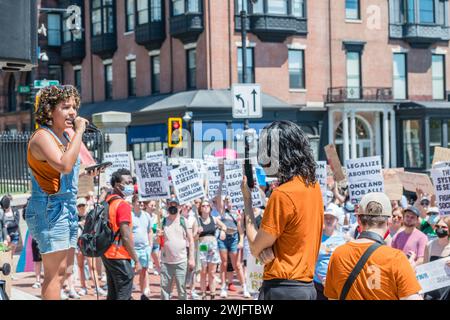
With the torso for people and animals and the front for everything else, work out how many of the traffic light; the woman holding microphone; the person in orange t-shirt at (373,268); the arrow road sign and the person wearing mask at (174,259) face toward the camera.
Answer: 3

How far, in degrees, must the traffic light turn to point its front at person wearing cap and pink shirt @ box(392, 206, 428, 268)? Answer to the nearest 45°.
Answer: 0° — it already faces them

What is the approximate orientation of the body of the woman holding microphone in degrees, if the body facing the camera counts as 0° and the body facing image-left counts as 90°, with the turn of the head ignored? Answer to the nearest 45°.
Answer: approximately 270°

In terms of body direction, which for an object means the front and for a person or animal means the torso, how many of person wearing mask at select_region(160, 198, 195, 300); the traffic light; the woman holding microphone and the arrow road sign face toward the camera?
3

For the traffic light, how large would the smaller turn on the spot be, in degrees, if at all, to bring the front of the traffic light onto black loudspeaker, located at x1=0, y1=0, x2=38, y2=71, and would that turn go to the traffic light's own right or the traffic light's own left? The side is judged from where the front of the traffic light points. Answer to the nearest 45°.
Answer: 0° — it already faces it

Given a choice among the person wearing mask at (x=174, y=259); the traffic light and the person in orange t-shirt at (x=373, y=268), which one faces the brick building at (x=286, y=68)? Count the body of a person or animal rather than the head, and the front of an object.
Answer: the person in orange t-shirt

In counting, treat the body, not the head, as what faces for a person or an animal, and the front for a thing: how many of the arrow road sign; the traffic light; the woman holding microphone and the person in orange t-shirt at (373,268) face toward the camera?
2

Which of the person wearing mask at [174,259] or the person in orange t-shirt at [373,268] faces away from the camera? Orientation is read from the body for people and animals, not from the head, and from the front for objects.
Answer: the person in orange t-shirt

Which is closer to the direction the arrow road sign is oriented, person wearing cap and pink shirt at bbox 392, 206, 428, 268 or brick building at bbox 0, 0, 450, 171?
the person wearing cap and pink shirt

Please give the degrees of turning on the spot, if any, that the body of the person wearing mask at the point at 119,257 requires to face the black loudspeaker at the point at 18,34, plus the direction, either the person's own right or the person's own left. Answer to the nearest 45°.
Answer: approximately 90° to the person's own right

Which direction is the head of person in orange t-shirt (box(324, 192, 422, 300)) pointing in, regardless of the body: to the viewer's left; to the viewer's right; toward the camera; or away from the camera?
away from the camera
